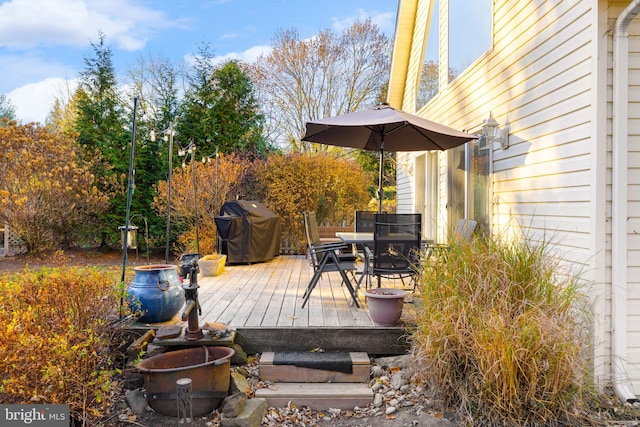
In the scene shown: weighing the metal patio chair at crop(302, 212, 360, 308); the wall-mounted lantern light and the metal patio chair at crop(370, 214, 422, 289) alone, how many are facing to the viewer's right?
1

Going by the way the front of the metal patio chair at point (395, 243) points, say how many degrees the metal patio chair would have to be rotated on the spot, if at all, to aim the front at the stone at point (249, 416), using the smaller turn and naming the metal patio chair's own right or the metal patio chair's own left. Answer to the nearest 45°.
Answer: approximately 135° to the metal patio chair's own left

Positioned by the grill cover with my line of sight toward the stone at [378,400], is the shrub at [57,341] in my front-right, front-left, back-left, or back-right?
front-right

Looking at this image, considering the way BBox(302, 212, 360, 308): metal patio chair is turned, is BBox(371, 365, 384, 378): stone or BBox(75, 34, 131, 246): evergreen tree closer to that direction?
the stone

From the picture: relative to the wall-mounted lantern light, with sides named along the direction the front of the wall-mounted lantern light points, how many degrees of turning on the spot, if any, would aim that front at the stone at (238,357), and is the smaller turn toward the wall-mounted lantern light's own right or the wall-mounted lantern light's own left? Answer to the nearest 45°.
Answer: approximately 45° to the wall-mounted lantern light's own left

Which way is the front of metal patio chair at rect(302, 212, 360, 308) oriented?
to the viewer's right

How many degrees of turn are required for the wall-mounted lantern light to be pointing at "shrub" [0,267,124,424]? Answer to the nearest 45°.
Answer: approximately 45° to its left

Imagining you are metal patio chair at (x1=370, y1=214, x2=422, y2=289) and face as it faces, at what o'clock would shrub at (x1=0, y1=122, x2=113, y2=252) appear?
The shrub is roughly at 10 o'clock from the metal patio chair.

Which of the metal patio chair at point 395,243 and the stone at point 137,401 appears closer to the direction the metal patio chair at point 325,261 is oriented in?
the metal patio chair

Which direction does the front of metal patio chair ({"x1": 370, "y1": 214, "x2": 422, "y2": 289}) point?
away from the camera

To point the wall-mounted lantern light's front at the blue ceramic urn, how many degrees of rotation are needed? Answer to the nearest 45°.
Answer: approximately 45° to its left

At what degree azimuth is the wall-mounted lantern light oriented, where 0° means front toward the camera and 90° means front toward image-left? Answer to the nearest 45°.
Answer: approximately 90°

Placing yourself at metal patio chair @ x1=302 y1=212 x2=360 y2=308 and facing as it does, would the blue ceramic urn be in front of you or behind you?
behind

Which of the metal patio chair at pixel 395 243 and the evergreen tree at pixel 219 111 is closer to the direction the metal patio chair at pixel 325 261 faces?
the metal patio chair

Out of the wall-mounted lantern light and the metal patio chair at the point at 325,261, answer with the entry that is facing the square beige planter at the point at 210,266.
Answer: the wall-mounted lantern light

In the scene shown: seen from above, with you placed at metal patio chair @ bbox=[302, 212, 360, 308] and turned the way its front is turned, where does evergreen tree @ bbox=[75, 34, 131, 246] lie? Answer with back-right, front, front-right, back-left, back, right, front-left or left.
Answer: back-left

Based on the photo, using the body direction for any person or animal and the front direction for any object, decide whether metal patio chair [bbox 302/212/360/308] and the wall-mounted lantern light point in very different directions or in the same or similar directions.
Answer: very different directions
